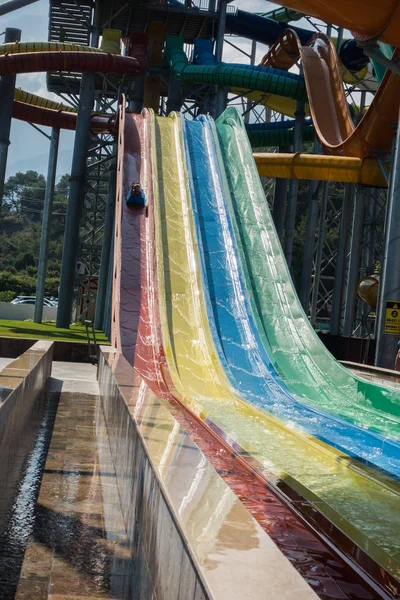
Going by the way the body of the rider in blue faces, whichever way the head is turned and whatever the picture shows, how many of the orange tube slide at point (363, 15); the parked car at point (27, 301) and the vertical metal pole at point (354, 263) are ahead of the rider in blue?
1

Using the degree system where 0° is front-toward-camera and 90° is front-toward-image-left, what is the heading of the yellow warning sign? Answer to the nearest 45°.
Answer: approximately 0°

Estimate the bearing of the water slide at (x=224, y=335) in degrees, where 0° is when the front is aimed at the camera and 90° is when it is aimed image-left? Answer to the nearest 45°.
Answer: approximately 315°

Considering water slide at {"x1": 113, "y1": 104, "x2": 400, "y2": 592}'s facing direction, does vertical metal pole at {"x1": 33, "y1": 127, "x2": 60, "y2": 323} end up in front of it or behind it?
behind

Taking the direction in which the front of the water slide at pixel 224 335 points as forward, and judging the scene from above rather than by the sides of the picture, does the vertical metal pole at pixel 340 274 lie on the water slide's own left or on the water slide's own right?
on the water slide's own left

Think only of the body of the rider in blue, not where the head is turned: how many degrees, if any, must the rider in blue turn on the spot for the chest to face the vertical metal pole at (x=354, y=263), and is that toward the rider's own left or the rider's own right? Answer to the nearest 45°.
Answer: approximately 135° to the rider's own left

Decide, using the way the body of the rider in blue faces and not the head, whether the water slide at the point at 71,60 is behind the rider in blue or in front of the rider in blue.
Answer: behind

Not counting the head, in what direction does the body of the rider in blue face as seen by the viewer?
toward the camera

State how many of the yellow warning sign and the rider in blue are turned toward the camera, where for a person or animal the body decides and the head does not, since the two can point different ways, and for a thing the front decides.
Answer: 2

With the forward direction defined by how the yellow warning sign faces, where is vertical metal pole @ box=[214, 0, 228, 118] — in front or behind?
behind

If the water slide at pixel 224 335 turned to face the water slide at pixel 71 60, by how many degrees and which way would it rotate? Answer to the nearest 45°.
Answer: approximately 180°

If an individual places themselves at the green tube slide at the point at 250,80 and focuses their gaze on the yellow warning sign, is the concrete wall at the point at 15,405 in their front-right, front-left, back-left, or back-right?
front-right

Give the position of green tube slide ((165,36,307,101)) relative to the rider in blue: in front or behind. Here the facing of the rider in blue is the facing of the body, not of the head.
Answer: behind
